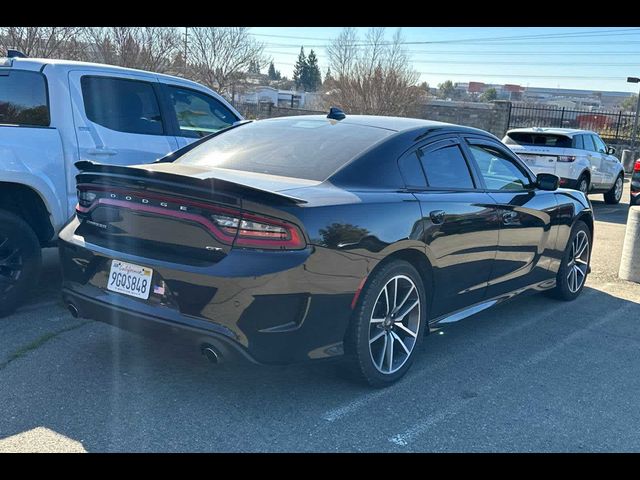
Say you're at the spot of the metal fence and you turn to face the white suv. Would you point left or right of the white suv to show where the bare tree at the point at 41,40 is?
right

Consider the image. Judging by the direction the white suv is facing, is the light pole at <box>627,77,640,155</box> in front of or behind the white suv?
in front

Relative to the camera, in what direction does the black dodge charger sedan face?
facing away from the viewer and to the right of the viewer

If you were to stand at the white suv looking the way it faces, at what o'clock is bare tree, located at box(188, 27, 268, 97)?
The bare tree is roughly at 9 o'clock from the white suv.

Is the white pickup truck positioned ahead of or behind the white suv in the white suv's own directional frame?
behind

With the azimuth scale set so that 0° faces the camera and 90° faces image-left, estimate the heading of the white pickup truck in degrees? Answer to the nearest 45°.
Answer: approximately 225°

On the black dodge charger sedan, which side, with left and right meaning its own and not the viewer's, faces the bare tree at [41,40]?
left

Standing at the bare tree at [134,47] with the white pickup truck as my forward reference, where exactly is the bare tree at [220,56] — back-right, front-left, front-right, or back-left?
back-left

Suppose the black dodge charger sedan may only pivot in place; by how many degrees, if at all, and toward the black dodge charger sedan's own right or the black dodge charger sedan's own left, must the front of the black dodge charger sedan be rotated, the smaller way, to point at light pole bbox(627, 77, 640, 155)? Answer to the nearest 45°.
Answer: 0° — it already faces it

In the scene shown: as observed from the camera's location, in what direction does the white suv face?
facing away from the viewer and to the right of the viewer

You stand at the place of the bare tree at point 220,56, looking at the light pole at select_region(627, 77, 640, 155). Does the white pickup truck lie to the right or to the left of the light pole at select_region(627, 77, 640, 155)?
right

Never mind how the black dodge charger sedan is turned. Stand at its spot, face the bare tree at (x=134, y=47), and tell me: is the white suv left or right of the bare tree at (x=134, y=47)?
right

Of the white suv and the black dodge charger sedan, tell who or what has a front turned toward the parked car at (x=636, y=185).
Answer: the black dodge charger sedan

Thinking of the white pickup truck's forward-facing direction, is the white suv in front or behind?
in front

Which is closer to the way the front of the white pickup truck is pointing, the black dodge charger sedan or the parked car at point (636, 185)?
the parked car

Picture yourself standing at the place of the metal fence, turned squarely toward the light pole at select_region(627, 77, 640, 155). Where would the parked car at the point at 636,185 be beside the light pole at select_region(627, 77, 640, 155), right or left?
right

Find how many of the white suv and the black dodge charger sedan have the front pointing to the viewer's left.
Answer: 0

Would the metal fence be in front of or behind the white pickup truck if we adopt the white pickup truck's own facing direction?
in front
